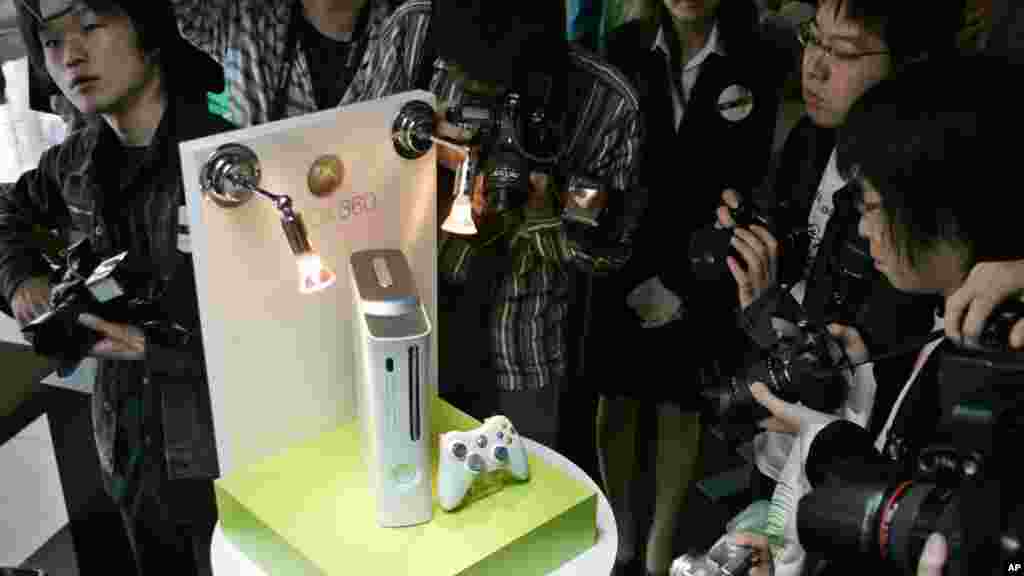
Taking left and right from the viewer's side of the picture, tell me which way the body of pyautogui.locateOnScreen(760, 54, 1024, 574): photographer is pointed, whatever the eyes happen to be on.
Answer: facing to the left of the viewer

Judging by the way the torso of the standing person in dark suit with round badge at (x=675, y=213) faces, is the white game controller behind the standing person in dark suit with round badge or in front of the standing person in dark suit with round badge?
in front

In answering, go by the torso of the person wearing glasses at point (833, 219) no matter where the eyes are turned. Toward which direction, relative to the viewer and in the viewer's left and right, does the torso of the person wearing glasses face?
facing the viewer and to the left of the viewer

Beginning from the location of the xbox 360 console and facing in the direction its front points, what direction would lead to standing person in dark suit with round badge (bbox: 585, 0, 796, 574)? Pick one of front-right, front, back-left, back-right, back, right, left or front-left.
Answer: back-left

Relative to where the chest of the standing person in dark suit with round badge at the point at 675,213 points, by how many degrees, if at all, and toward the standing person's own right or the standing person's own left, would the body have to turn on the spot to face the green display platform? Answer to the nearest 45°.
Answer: approximately 45° to the standing person's own right

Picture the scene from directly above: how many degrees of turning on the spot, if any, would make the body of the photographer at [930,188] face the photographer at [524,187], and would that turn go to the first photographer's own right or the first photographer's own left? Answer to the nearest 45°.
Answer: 0° — they already face them

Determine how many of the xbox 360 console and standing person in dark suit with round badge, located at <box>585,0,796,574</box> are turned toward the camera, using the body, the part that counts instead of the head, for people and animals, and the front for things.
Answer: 2

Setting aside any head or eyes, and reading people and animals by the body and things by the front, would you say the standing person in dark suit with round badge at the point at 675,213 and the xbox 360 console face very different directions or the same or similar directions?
same or similar directions

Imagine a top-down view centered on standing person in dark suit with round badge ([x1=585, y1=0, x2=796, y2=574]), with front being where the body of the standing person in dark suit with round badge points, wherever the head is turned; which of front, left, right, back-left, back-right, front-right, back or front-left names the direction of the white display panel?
front-right

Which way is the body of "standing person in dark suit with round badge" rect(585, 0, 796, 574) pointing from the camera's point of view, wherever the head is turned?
toward the camera

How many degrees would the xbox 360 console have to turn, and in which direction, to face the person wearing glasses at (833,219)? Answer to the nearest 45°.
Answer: approximately 90° to its left

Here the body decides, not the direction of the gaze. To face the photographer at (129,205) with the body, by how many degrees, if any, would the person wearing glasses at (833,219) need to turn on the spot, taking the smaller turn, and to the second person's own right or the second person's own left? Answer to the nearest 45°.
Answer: approximately 45° to the second person's own right

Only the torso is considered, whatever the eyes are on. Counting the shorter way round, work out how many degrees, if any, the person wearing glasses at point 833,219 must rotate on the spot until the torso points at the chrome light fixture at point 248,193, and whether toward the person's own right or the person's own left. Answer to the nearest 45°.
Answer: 0° — they already face it

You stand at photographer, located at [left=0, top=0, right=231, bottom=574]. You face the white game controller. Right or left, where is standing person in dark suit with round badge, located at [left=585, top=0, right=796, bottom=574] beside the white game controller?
left
